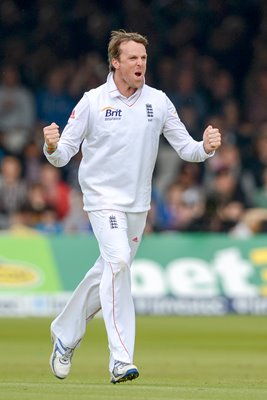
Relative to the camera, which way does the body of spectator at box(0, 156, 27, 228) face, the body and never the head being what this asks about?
toward the camera

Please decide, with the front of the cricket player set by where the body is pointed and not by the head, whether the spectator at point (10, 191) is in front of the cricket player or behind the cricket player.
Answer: behind

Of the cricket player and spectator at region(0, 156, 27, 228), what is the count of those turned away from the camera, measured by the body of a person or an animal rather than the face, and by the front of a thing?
0

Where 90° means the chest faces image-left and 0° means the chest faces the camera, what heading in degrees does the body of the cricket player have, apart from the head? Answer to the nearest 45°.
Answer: approximately 315°

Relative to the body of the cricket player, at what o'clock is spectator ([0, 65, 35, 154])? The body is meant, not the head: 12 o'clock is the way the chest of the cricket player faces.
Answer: The spectator is roughly at 7 o'clock from the cricket player.

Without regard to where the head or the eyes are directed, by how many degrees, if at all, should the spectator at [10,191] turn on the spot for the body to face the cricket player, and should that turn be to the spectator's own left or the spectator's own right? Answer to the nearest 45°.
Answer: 0° — they already face them
